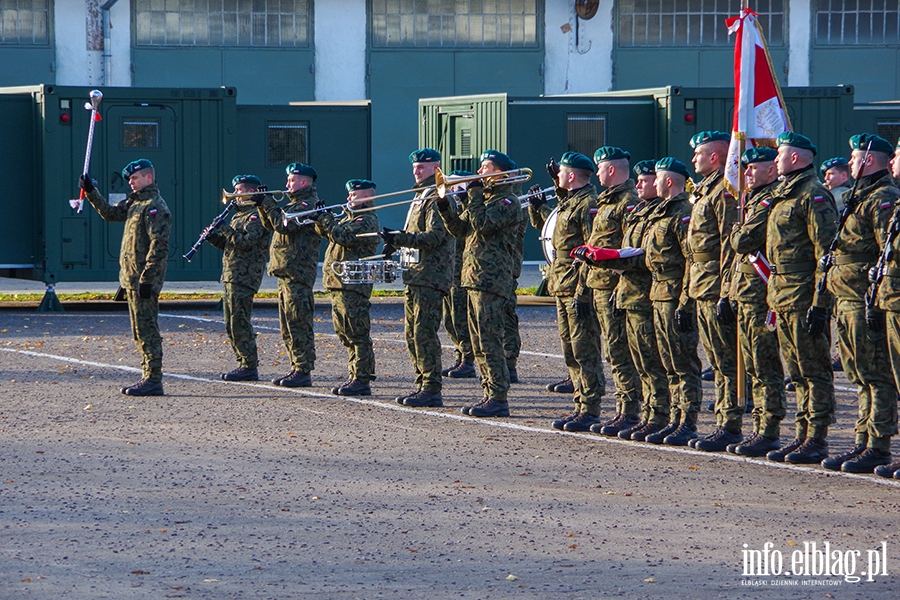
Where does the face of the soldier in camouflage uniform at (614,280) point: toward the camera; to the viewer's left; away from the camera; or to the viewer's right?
to the viewer's left

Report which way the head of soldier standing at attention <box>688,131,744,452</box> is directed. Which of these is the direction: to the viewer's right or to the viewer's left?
to the viewer's left

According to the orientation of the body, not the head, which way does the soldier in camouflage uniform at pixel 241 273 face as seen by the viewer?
to the viewer's left

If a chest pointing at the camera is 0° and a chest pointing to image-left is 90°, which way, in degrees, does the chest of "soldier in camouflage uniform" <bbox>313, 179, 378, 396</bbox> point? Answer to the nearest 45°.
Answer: approximately 90°

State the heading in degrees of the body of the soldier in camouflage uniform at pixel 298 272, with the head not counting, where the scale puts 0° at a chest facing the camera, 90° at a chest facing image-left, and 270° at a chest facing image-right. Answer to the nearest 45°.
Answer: approximately 90°

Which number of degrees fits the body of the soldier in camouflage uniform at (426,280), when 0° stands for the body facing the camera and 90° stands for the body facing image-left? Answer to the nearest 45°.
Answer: approximately 90°

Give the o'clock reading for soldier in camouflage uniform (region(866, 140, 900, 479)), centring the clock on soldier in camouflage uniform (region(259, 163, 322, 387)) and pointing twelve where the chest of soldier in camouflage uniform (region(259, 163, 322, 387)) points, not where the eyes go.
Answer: soldier in camouflage uniform (region(866, 140, 900, 479)) is roughly at 8 o'clock from soldier in camouflage uniform (region(259, 163, 322, 387)).

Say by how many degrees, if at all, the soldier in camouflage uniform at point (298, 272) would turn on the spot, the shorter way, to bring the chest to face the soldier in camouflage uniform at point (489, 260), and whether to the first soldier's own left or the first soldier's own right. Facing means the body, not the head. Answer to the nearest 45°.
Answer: approximately 135° to the first soldier's own left

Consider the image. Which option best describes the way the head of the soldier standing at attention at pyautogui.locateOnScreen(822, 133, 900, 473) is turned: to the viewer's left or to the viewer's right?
to the viewer's left
